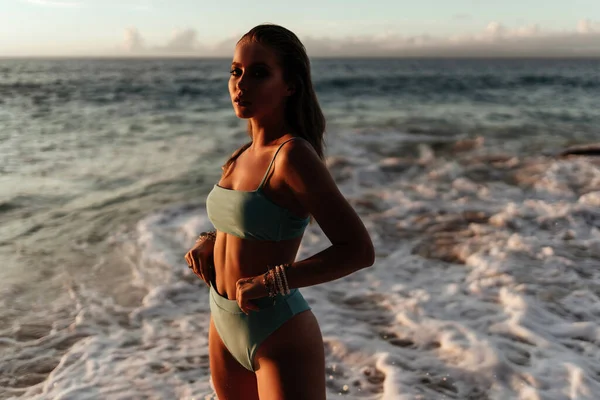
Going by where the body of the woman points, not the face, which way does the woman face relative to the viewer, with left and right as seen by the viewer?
facing the viewer and to the left of the viewer

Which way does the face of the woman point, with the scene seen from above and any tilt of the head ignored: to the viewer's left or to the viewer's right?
to the viewer's left
